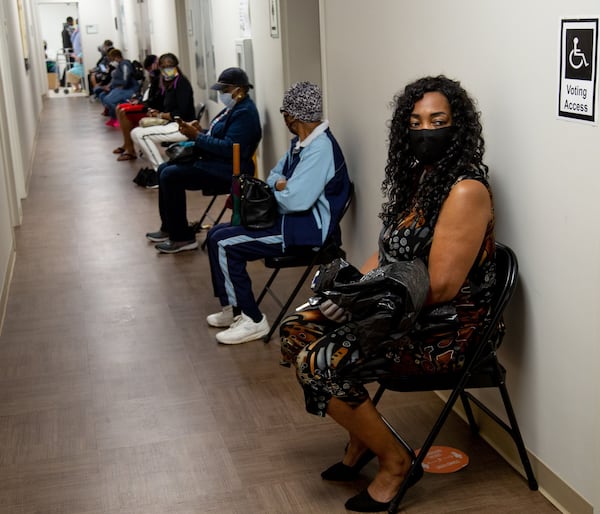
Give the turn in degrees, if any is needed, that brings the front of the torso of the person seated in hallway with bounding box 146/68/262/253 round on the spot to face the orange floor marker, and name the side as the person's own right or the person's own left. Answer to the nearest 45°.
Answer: approximately 90° to the person's own left

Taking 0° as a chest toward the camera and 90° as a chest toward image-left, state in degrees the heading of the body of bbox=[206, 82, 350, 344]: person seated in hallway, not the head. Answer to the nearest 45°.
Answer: approximately 90°

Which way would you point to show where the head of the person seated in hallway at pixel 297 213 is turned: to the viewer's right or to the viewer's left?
to the viewer's left

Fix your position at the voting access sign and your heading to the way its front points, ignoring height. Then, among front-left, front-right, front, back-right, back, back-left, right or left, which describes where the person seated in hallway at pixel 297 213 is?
right

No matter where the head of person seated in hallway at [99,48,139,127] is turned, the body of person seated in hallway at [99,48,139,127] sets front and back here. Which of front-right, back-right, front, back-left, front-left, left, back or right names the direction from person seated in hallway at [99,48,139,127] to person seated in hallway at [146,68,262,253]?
left

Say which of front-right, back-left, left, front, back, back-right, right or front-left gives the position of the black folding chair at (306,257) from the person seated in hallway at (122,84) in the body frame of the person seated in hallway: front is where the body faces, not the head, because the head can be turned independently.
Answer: left

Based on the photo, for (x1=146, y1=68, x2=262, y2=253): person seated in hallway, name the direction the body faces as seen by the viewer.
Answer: to the viewer's left

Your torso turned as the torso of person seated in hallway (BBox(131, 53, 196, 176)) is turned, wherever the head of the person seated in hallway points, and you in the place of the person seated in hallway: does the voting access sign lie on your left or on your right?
on your left

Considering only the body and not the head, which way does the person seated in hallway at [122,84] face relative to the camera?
to the viewer's left

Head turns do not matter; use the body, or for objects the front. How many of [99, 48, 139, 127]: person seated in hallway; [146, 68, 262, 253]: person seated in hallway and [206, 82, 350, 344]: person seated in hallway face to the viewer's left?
3

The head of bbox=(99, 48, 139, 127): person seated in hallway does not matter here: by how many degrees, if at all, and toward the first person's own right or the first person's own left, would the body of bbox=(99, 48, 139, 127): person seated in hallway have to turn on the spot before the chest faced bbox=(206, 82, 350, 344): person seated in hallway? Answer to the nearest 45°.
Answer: approximately 90° to the first person's own left
